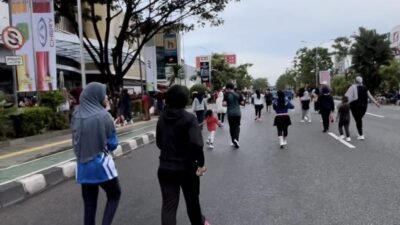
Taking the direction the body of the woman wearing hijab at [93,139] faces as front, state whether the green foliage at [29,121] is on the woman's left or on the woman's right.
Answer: on the woman's left

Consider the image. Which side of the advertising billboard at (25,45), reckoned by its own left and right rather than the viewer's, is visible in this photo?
front

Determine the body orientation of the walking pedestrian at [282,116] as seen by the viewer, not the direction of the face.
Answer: away from the camera

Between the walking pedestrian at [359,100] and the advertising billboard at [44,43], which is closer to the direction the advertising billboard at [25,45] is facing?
the walking pedestrian

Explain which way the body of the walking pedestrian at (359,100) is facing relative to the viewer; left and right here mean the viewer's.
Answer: facing away from the viewer

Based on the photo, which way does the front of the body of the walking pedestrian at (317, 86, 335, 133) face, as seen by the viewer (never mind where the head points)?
away from the camera

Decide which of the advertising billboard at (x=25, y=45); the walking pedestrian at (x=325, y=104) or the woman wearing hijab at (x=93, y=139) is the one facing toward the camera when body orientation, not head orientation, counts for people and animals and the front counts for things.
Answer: the advertising billboard

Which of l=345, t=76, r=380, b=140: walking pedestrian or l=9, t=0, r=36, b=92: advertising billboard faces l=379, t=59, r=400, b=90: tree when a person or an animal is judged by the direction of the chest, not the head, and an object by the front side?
the walking pedestrian

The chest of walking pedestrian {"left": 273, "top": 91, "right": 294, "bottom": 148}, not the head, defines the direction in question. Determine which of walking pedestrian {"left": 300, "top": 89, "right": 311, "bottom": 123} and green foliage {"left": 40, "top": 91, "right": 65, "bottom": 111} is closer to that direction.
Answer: the walking pedestrian

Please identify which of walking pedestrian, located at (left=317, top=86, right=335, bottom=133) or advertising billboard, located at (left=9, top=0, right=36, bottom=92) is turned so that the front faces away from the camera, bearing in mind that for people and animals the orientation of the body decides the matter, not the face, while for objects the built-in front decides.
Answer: the walking pedestrian

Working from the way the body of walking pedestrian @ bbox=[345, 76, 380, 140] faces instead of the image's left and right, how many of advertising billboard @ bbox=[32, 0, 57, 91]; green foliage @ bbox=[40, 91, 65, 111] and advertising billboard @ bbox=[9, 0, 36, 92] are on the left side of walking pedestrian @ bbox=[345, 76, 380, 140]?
3

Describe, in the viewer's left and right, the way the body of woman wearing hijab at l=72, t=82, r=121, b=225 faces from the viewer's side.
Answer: facing away from the viewer and to the right of the viewer

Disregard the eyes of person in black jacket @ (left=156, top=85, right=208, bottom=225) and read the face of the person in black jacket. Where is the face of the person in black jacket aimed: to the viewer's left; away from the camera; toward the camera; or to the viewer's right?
away from the camera

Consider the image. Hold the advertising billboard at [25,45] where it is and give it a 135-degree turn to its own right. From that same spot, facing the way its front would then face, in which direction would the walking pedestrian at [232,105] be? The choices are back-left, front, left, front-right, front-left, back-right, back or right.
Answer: back
